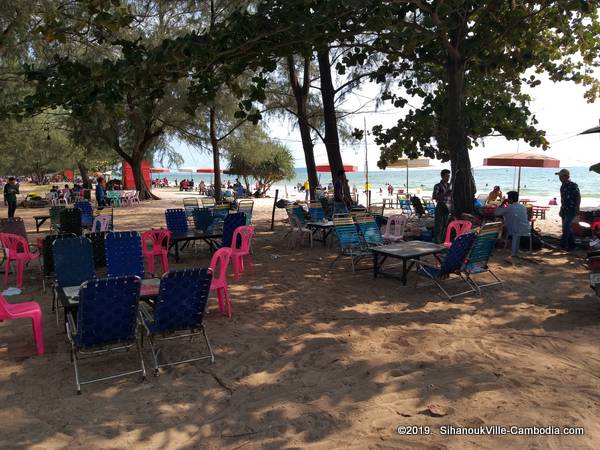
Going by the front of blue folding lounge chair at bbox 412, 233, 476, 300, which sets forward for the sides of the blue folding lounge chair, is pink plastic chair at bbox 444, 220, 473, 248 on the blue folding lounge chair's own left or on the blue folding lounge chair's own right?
on the blue folding lounge chair's own right

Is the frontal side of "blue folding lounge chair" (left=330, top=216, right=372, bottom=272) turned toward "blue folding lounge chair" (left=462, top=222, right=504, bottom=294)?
yes

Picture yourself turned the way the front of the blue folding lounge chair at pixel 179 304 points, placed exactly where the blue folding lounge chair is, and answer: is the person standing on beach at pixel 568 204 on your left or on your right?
on your right

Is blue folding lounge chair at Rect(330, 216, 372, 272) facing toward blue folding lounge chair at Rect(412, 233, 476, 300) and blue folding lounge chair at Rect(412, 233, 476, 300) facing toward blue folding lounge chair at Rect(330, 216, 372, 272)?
yes

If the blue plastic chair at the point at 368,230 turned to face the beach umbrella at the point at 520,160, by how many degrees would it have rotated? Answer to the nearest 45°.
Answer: approximately 90° to its left

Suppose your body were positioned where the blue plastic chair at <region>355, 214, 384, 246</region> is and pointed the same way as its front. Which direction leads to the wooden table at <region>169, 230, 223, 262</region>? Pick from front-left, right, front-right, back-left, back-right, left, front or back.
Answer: back-right

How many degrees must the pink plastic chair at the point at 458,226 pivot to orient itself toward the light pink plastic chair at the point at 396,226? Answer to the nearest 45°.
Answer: approximately 90° to its right
